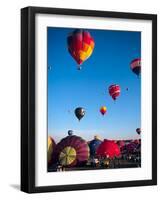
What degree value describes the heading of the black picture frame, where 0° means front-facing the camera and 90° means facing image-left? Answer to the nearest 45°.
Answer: approximately 315°
